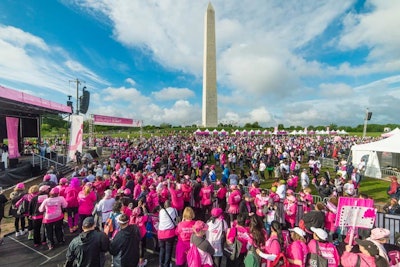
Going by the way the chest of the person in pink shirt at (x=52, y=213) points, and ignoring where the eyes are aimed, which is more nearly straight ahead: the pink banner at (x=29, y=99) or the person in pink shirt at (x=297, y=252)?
the pink banner

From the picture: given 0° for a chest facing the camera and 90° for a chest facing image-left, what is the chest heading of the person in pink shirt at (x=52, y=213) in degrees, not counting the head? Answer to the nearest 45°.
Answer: approximately 180°

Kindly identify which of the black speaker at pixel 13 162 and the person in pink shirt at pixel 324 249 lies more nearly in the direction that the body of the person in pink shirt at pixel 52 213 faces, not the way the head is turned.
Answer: the black speaker

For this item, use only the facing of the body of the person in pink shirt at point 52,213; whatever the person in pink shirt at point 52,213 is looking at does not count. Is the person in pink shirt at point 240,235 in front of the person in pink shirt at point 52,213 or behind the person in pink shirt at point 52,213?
behind

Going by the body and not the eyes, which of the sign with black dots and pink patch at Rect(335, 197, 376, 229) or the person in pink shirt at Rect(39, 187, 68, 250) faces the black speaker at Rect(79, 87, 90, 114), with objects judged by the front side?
the person in pink shirt

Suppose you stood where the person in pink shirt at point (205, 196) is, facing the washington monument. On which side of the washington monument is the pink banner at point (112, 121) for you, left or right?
left

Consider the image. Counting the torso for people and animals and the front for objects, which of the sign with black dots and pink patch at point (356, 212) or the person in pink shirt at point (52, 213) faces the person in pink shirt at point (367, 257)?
the sign with black dots and pink patch

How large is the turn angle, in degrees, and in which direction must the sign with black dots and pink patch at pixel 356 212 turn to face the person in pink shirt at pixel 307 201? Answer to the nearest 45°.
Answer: approximately 135° to its right

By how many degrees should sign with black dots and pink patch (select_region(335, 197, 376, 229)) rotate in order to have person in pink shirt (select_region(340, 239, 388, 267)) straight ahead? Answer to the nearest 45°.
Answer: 0° — it already faces them

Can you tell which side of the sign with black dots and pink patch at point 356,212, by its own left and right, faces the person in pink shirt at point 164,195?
right

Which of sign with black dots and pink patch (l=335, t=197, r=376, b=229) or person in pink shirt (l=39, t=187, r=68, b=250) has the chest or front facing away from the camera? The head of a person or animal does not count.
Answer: the person in pink shirt

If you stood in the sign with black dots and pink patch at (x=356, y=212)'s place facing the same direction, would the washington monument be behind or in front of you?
behind

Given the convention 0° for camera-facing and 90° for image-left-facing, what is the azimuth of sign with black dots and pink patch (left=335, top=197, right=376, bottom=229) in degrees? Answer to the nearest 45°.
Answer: approximately 0°

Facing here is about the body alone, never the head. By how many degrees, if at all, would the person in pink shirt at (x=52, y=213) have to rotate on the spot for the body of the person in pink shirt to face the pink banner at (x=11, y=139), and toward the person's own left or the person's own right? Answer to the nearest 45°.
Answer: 0° — they already face it

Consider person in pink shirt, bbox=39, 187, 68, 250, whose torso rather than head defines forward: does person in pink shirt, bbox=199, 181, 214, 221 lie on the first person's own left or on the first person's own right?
on the first person's own right
